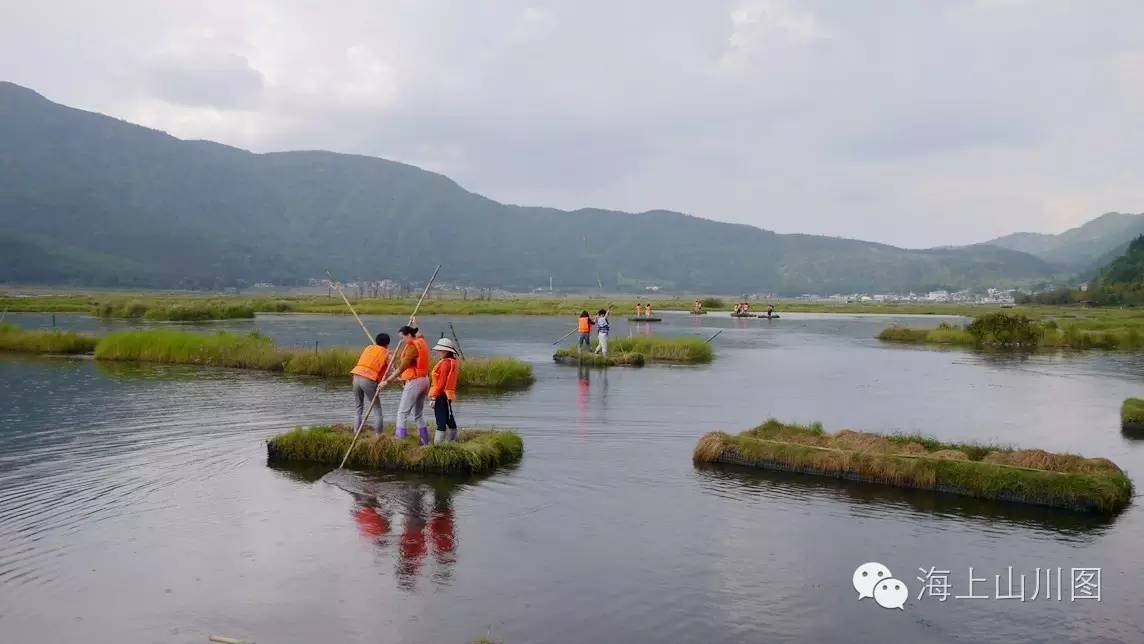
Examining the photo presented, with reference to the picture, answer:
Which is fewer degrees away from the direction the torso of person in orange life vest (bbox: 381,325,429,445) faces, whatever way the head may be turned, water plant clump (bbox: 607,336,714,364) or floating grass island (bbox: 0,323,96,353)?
the floating grass island

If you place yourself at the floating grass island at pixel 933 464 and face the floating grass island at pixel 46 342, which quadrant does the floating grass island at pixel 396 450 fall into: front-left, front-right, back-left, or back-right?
front-left

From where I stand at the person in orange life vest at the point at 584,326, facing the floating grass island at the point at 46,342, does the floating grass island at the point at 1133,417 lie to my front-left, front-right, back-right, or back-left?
back-left

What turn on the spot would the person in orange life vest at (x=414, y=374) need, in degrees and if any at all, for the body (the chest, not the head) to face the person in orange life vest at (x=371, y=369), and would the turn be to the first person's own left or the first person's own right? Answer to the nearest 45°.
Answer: approximately 45° to the first person's own right

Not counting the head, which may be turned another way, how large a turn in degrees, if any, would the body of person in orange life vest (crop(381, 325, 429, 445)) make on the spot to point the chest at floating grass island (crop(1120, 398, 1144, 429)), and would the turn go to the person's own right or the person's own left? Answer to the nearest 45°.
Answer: approximately 180°

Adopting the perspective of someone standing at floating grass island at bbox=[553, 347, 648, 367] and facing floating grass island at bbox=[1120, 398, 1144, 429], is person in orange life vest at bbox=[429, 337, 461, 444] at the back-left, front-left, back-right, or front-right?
front-right

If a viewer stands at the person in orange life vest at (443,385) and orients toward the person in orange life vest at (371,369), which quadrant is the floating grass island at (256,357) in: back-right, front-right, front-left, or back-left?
front-right

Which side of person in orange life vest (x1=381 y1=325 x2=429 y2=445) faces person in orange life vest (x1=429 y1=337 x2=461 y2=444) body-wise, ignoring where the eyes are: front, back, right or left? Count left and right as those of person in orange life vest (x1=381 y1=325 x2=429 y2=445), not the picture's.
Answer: back

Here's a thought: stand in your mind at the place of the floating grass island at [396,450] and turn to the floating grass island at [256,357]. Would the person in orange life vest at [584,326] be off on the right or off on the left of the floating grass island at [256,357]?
right

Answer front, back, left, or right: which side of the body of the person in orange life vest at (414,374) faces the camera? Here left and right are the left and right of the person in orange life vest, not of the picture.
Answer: left

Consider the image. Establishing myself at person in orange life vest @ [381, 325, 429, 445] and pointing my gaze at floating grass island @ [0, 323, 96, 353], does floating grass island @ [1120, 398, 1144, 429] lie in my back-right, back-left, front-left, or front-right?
back-right

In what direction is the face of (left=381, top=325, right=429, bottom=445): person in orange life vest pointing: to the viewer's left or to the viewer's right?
to the viewer's left

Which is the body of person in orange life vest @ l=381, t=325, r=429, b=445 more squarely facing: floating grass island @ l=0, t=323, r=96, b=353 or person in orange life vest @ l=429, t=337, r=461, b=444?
the floating grass island

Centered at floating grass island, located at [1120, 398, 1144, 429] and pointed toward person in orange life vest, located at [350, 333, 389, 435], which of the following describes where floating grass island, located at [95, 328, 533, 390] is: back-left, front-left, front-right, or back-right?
front-right
